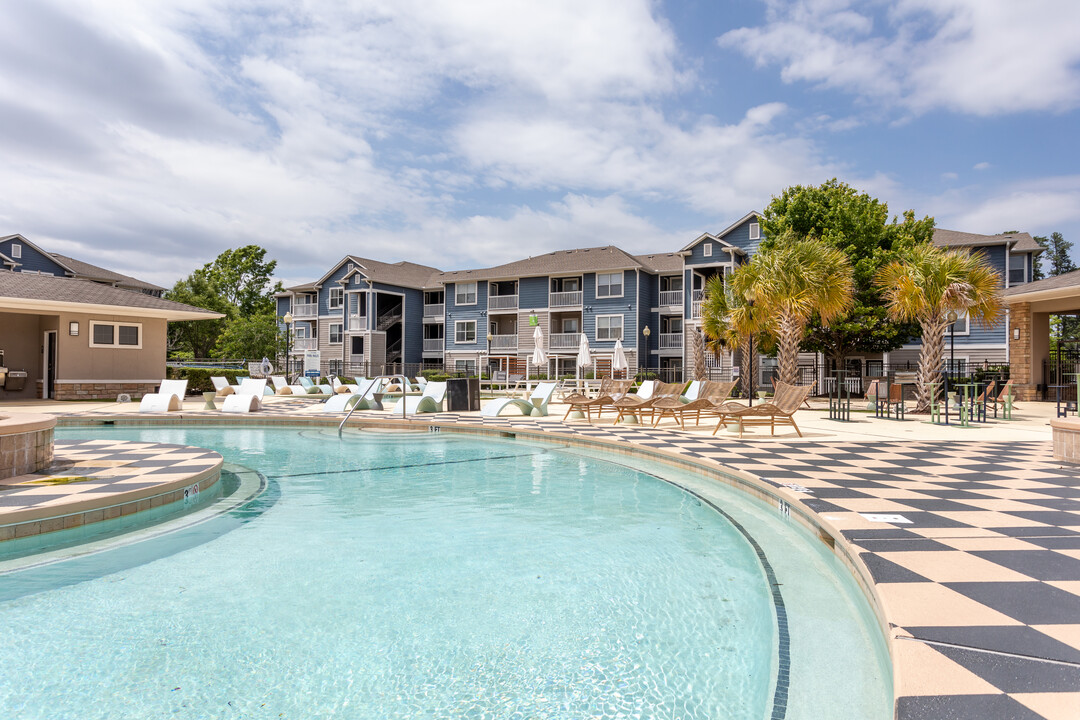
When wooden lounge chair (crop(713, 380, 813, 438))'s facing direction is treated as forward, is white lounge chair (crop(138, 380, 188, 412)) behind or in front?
in front

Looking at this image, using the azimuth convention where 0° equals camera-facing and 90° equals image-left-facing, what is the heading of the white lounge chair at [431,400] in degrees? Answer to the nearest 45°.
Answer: approximately 45°

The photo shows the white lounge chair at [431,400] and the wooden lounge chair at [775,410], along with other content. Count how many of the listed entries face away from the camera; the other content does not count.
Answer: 0

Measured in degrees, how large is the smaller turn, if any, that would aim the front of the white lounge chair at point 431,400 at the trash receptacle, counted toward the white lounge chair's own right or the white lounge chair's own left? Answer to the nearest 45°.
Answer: approximately 180°

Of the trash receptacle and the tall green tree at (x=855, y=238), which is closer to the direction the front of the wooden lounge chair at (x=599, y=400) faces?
the trash receptacle

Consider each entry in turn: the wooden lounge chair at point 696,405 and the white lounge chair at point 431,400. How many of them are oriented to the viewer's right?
0

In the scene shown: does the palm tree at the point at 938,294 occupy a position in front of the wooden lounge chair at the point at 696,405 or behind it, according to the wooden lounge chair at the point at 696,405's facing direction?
behind

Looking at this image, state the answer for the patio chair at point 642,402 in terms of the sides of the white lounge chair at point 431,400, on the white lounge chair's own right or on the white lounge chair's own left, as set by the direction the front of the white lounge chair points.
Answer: on the white lounge chair's own left

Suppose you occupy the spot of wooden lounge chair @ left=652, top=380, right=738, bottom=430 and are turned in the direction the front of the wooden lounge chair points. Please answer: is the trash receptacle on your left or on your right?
on your right

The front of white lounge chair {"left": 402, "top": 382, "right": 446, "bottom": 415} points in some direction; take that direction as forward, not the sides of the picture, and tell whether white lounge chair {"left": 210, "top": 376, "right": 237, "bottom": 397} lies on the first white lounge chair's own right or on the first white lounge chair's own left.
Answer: on the first white lounge chair's own right

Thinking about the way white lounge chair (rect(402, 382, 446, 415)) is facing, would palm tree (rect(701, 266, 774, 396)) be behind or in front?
behind

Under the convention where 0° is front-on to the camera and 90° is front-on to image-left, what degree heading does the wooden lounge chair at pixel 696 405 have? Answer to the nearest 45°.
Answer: approximately 45°

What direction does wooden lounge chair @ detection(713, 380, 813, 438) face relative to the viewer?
to the viewer's left

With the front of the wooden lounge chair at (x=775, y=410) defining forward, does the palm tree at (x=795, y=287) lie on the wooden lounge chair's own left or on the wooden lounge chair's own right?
on the wooden lounge chair's own right
